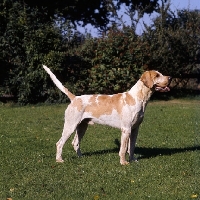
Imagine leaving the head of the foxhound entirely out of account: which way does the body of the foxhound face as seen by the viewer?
to the viewer's right

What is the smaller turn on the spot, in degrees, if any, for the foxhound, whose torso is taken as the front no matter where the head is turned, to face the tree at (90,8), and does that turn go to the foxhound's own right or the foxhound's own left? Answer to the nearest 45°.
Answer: approximately 90° to the foxhound's own left
